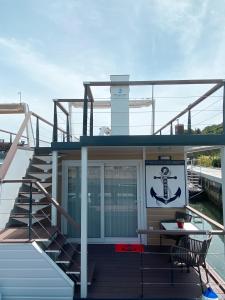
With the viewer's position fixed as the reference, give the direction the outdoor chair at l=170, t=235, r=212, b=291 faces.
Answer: facing away from the viewer and to the left of the viewer

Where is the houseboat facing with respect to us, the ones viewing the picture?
facing the viewer

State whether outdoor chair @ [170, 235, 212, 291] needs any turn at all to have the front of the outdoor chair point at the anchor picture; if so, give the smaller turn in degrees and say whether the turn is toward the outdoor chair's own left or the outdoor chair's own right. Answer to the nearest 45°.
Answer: approximately 45° to the outdoor chair's own right

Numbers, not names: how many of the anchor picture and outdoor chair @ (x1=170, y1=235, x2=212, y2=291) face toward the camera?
1

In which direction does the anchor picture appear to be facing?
toward the camera

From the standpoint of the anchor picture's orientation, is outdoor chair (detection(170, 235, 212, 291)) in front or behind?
in front
